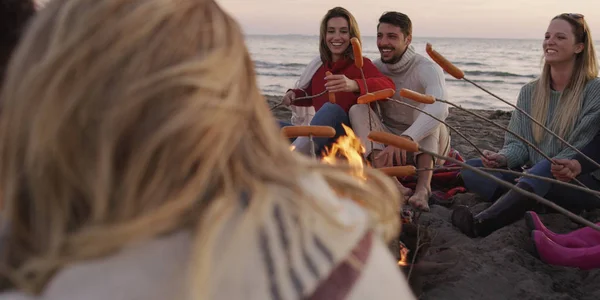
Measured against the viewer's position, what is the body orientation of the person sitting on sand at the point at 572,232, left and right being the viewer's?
facing to the left of the viewer

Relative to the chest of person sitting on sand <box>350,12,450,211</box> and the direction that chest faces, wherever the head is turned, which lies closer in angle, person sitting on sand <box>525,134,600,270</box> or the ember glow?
the ember glow

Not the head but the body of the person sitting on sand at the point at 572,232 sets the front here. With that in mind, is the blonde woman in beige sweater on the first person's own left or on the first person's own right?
on the first person's own left

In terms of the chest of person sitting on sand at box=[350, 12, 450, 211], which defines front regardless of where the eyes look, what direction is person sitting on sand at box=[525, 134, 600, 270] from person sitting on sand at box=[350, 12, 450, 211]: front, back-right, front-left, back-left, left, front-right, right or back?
left

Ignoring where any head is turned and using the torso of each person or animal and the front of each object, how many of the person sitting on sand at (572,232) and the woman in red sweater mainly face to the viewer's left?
1

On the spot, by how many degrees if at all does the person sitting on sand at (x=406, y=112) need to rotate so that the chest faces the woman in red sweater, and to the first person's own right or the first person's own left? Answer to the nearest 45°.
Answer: approximately 45° to the first person's own right

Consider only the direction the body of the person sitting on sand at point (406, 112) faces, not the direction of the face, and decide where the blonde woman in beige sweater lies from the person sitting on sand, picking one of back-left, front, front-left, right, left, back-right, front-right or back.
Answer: front-left

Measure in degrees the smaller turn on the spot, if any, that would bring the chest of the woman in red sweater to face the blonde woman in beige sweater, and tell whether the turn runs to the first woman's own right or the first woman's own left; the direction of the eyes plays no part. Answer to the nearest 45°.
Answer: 0° — they already face them
